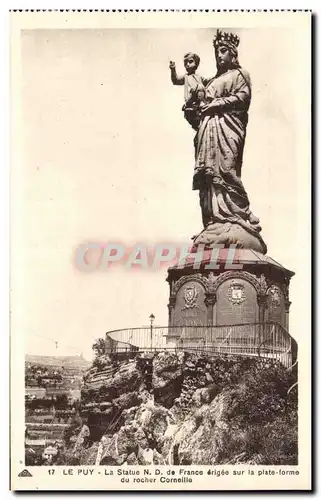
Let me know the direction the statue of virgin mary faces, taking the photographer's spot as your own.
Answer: facing the viewer and to the left of the viewer
